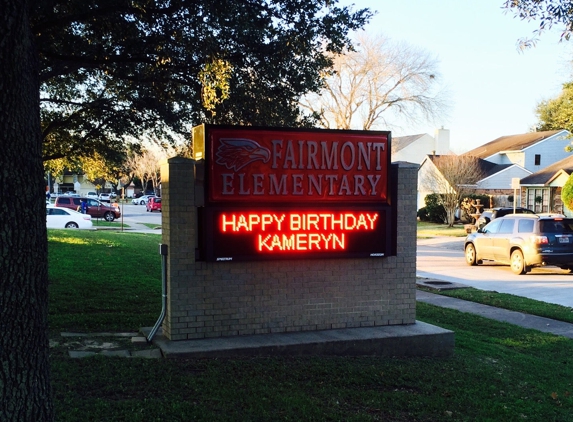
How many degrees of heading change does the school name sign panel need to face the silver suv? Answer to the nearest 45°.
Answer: approximately 135° to its left

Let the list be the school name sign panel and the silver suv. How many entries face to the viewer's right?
0

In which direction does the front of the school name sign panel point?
toward the camera

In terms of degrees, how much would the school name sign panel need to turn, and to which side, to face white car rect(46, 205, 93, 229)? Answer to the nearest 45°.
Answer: approximately 135° to its right

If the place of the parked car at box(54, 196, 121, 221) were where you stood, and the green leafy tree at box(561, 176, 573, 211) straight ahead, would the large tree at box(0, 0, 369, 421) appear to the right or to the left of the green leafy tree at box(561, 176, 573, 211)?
right

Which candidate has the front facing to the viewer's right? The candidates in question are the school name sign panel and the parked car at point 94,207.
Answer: the parked car

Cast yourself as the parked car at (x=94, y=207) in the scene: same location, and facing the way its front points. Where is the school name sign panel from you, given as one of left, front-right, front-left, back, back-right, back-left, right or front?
right

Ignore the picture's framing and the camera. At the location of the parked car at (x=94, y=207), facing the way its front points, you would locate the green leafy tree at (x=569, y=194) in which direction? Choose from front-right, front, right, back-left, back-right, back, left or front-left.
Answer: front-right

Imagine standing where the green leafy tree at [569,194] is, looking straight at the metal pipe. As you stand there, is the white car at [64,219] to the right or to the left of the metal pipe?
right

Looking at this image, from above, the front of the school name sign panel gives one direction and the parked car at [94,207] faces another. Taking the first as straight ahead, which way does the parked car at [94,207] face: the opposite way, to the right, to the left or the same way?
to the left

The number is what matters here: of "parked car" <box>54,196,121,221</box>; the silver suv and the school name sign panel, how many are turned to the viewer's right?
1

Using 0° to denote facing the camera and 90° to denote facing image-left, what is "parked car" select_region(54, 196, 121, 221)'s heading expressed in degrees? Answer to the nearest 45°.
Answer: approximately 270°

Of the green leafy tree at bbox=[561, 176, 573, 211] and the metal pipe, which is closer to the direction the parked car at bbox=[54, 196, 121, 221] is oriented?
the green leafy tree
